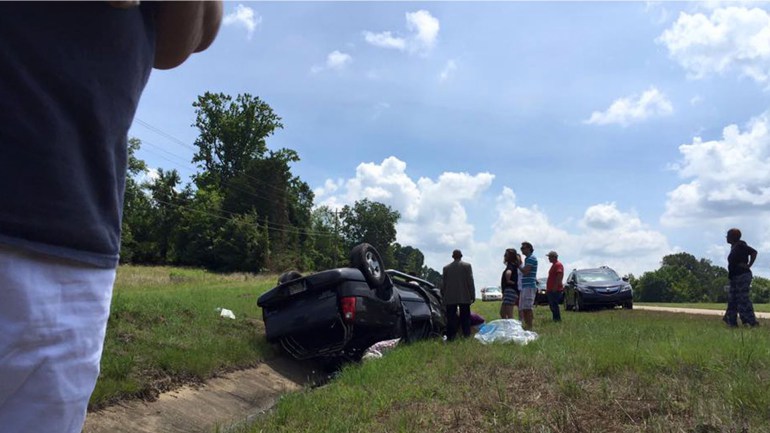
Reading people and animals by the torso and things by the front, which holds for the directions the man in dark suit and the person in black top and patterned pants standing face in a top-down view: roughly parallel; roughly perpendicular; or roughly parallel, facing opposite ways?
roughly perpendicular

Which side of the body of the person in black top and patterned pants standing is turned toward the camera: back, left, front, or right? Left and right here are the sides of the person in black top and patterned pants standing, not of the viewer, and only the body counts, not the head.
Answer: left

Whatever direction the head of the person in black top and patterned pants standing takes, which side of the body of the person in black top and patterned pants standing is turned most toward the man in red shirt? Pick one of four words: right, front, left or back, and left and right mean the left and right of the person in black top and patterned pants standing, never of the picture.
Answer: front

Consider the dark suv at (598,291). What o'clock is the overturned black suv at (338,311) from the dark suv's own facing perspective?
The overturned black suv is roughly at 2 o'clock from the dark suv.

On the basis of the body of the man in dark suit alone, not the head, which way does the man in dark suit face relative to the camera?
away from the camera

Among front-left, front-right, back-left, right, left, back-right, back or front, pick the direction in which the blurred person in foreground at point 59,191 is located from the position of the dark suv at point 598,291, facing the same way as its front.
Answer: front-right

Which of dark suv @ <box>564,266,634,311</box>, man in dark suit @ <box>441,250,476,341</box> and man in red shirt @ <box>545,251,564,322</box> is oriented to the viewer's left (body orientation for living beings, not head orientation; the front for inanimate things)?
the man in red shirt

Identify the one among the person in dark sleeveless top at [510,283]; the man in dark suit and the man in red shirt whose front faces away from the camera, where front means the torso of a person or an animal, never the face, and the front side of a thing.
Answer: the man in dark suit

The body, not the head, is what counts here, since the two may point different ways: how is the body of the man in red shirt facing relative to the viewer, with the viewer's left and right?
facing to the left of the viewer
